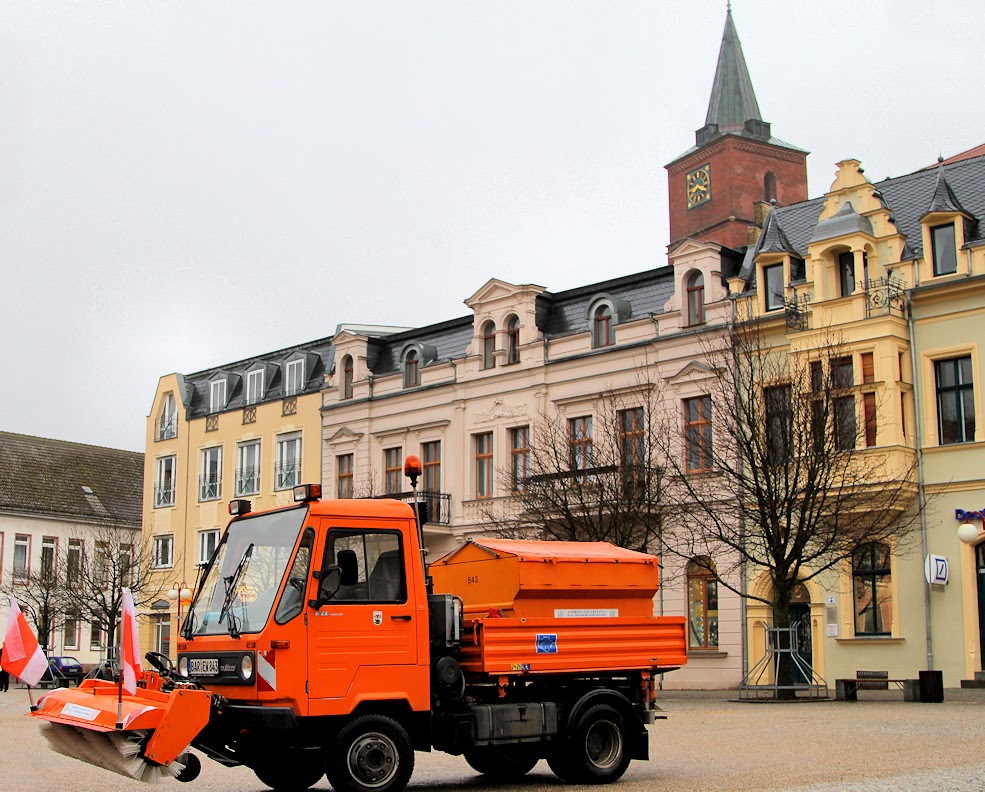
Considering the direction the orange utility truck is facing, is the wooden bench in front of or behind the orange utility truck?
behind

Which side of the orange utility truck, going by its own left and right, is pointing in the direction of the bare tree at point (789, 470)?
back

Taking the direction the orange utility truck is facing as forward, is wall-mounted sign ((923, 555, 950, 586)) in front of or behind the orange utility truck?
behind

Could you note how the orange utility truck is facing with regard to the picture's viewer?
facing the viewer and to the left of the viewer

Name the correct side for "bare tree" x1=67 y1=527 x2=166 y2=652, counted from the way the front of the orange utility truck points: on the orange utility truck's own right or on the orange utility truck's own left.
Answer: on the orange utility truck's own right

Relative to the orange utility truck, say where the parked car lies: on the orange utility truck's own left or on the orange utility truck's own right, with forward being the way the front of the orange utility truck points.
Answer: on the orange utility truck's own right
